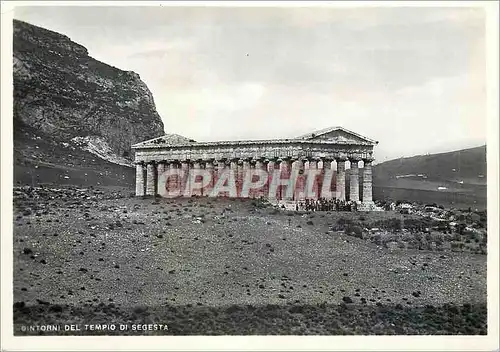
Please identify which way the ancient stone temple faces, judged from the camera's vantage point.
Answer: facing the viewer and to the right of the viewer

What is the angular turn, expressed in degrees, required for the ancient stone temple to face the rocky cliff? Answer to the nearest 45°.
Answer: approximately 135° to its right

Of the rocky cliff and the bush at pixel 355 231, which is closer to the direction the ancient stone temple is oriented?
the bush
